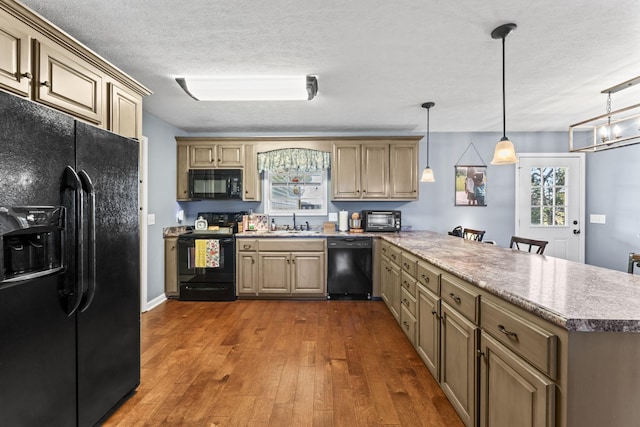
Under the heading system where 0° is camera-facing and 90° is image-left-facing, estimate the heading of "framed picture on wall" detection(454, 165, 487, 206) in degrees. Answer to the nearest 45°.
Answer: approximately 0°

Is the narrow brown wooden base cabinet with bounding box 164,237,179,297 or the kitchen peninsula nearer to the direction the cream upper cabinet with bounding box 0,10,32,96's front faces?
the kitchen peninsula

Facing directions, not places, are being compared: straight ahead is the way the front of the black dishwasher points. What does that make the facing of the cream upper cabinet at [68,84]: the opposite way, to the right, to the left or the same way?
to the left

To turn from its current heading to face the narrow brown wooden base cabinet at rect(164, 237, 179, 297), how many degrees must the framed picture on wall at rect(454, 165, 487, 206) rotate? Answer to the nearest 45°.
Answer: approximately 45° to its right

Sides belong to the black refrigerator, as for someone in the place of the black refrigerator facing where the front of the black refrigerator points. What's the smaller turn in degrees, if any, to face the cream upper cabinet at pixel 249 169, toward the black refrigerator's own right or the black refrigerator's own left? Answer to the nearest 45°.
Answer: approximately 90° to the black refrigerator's own left

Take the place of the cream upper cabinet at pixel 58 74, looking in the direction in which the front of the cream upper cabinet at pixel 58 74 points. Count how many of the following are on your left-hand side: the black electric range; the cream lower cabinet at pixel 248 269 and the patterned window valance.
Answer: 3

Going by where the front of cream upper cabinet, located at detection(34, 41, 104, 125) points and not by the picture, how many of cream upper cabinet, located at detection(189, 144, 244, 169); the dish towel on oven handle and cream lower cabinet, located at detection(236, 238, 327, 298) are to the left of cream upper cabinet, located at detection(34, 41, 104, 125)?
3

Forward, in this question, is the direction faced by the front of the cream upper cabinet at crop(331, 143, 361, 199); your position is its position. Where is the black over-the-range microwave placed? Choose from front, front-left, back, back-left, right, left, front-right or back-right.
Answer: right

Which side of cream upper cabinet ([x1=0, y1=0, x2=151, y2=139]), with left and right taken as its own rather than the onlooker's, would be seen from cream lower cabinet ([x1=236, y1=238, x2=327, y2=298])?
left
